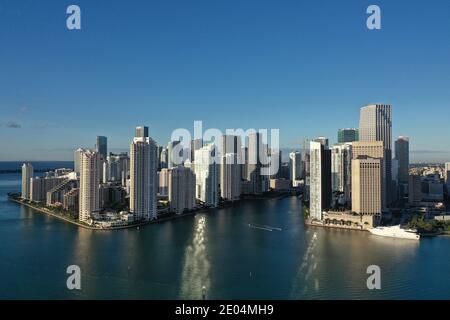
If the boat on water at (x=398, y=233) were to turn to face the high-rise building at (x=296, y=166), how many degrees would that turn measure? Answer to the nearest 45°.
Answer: approximately 90° to its right

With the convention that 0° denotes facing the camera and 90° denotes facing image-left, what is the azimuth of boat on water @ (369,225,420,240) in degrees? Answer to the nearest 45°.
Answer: approximately 90°

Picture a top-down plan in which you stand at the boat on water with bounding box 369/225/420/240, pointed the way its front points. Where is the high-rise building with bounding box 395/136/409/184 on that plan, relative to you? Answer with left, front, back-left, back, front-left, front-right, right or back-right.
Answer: right

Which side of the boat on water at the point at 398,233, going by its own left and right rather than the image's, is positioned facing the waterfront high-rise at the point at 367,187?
right

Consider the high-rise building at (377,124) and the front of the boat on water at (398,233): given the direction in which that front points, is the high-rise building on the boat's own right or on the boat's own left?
on the boat's own right

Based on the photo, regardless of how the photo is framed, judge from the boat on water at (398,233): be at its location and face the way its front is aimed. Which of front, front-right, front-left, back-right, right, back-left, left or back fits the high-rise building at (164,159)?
front-right

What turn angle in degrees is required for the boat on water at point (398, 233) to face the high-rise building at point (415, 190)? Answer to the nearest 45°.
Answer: approximately 90° to its right
